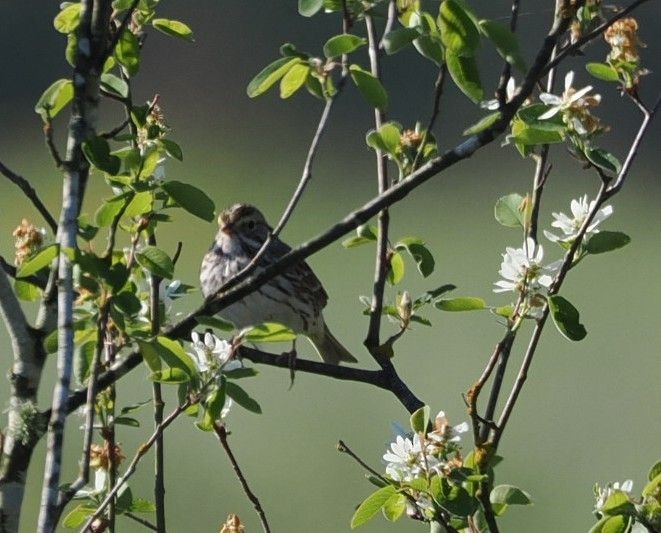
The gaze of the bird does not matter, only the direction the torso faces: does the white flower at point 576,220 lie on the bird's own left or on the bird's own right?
on the bird's own left

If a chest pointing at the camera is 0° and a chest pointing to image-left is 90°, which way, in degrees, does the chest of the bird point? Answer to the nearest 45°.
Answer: approximately 45°

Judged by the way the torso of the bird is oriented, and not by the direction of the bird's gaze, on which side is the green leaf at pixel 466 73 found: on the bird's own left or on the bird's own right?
on the bird's own left

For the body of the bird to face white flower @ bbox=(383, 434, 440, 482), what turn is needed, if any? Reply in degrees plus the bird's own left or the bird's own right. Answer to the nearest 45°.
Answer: approximately 135° to the bird's own left
